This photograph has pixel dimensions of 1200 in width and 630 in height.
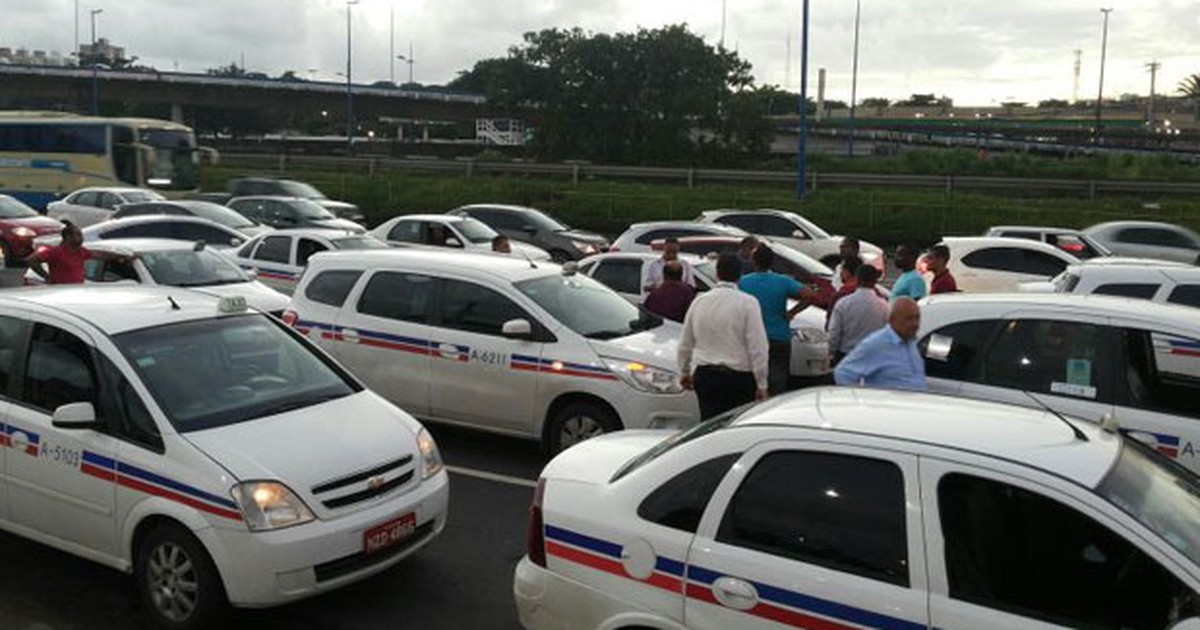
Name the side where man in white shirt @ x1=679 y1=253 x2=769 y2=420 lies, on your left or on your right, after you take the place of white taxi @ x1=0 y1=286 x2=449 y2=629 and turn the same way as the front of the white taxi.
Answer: on your left

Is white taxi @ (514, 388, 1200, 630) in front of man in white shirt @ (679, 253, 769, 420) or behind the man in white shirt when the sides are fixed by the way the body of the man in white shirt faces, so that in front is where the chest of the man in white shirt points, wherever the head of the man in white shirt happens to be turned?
behind

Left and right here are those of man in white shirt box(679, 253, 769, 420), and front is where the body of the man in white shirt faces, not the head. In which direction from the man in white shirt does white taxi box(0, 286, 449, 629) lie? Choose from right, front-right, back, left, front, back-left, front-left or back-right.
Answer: back-left

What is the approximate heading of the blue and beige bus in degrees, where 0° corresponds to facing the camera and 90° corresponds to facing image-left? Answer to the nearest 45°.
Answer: approximately 315°

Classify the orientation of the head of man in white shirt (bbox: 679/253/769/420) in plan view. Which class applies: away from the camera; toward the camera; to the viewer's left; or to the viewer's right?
away from the camera

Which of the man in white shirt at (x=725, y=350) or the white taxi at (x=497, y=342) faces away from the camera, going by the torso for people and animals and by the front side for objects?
the man in white shirt

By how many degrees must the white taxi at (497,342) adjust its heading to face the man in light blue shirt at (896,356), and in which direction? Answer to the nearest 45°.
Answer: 0° — it already faces them

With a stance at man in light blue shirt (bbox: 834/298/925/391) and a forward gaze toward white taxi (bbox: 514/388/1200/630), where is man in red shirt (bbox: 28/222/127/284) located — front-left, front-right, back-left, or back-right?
back-right

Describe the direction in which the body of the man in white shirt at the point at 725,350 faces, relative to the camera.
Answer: away from the camera

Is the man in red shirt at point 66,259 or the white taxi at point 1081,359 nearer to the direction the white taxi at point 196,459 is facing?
the white taxi

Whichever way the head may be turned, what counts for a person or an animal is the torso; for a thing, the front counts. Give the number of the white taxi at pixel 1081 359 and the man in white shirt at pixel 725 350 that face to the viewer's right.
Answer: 1

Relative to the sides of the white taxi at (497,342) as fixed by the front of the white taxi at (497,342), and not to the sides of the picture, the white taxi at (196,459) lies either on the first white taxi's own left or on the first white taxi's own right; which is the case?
on the first white taxi's own right

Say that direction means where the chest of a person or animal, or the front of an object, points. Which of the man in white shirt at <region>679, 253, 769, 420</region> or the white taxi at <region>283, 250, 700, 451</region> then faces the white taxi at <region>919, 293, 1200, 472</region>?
the white taxi at <region>283, 250, 700, 451</region>
